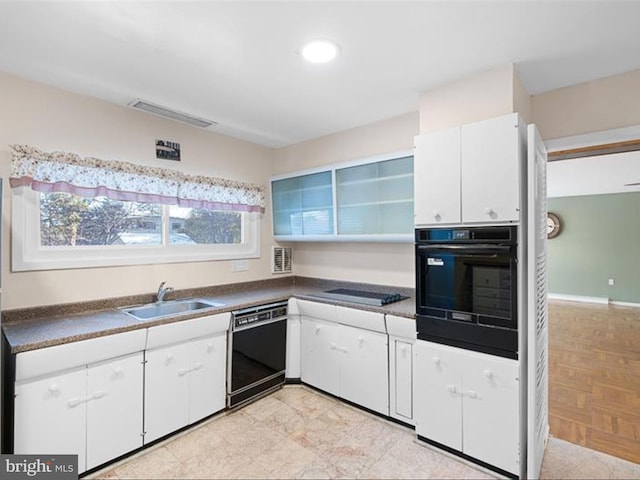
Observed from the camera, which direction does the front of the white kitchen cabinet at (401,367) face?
facing the viewer and to the left of the viewer

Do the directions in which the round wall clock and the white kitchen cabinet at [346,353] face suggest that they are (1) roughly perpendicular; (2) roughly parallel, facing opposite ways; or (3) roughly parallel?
roughly parallel

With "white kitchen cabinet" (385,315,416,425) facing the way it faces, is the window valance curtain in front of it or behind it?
in front

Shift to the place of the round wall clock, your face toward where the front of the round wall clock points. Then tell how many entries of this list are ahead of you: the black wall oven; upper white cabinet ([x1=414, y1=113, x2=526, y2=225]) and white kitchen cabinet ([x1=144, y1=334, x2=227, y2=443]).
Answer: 3

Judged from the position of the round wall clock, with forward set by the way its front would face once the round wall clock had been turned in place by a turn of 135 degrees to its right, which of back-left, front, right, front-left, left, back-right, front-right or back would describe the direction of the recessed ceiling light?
back-left

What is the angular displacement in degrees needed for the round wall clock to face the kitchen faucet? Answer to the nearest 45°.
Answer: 0° — it already faces it

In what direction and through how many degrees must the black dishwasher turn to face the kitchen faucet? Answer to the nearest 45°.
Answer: approximately 135° to its right

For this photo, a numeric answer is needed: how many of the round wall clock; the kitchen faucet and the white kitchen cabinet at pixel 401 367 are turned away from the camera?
0

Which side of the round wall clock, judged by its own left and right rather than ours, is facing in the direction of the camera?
front

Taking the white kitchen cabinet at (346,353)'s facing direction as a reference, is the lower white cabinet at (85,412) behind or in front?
in front

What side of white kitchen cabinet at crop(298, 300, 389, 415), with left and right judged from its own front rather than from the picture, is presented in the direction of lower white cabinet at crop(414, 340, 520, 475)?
left

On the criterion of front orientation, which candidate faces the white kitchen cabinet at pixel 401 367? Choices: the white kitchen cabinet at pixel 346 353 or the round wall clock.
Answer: the round wall clock

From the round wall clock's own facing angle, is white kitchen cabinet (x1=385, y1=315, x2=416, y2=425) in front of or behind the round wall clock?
in front

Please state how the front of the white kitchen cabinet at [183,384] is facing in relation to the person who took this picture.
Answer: facing the viewer and to the right of the viewer
